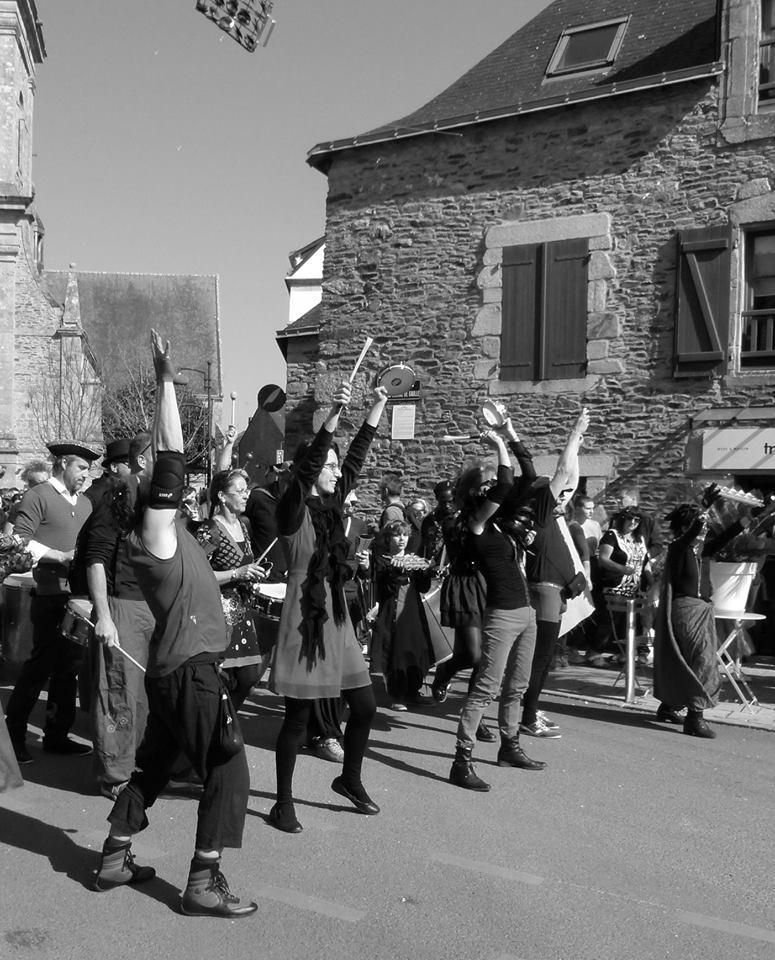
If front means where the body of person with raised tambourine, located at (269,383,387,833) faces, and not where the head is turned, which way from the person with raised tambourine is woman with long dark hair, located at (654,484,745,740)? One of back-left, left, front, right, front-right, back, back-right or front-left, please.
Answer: left

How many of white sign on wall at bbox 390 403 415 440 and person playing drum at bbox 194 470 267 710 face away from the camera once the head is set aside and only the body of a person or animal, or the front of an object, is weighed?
0

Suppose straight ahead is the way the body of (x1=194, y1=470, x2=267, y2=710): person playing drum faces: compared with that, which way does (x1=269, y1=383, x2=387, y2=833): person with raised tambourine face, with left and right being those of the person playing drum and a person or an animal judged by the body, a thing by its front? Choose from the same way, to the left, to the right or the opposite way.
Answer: the same way

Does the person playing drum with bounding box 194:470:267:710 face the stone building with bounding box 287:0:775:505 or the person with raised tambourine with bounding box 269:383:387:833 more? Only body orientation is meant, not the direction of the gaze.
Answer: the person with raised tambourine

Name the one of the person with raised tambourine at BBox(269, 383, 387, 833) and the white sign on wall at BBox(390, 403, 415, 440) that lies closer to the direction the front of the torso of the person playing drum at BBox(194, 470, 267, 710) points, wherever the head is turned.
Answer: the person with raised tambourine

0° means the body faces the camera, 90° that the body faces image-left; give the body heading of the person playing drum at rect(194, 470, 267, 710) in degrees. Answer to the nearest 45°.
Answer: approximately 315°

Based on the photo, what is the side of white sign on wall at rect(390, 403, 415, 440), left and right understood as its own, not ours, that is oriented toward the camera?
front

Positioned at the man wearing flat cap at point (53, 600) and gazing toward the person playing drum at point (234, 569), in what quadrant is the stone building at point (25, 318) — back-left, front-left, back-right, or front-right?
back-left

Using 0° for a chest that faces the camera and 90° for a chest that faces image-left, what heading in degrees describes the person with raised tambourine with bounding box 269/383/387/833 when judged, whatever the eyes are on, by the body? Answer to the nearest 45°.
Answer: approximately 315°

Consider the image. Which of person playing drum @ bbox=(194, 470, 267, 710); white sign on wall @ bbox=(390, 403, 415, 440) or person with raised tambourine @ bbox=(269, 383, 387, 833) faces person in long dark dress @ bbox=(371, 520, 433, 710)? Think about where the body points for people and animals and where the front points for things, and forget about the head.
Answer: the white sign on wall

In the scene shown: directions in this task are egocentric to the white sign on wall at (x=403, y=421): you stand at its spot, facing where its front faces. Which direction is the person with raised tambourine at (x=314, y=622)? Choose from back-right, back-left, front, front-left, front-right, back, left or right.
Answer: front
